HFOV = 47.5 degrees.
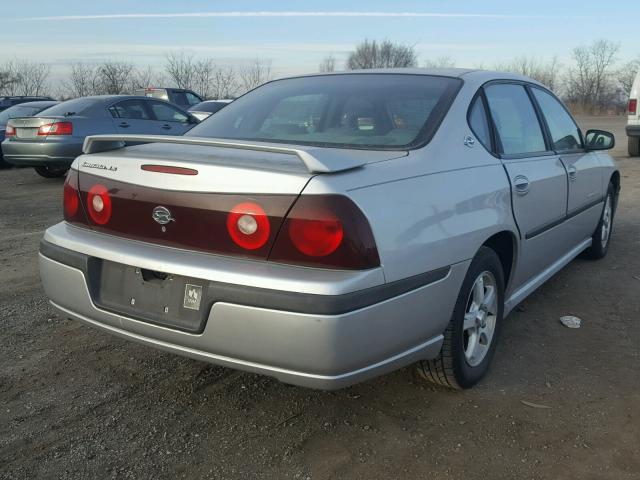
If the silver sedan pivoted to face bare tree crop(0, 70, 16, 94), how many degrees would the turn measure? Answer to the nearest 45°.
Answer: approximately 90° to its left

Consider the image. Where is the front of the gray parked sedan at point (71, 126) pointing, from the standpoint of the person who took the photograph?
facing away from the viewer and to the right of the viewer

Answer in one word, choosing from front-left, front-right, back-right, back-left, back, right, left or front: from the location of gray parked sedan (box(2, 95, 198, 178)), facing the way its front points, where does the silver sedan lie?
back-right

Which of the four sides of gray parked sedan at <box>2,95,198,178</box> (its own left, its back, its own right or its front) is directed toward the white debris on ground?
right

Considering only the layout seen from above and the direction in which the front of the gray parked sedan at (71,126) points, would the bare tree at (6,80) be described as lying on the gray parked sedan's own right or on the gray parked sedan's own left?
on the gray parked sedan's own left

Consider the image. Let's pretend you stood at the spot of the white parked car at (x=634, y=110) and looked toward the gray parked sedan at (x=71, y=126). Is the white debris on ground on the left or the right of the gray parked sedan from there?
left

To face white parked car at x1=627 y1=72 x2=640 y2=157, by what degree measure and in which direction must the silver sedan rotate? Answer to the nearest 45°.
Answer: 0° — it already faces it

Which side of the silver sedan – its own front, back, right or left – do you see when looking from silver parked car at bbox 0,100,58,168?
left

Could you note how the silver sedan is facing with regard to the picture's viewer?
facing away from the viewer and to the right of the viewer
